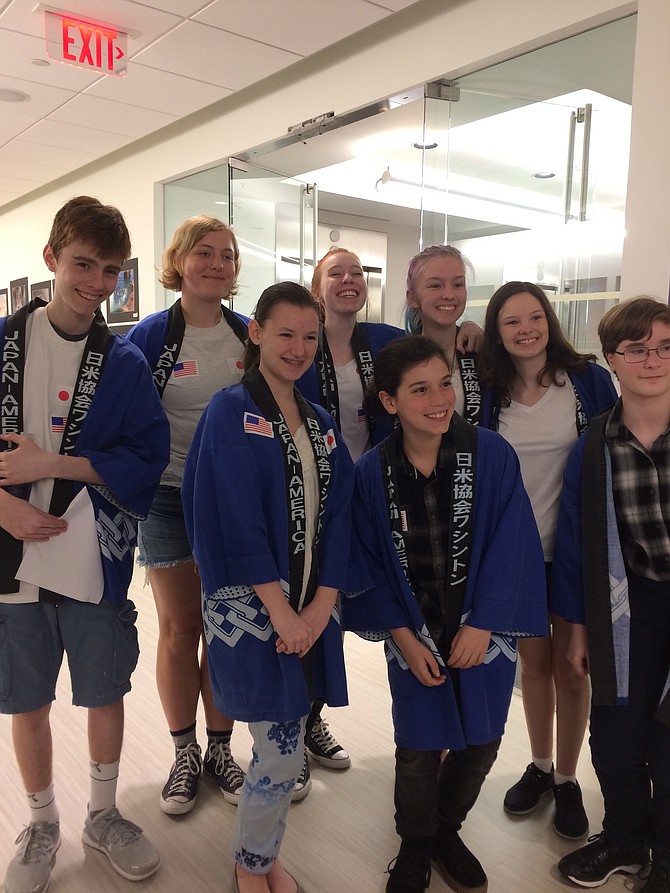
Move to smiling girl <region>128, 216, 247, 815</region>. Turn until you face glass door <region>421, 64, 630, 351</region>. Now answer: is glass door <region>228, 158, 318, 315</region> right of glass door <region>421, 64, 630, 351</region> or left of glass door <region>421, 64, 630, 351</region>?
left

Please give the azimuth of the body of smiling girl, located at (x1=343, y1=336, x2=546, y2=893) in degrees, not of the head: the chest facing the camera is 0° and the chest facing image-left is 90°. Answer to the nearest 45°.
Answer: approximately 0°

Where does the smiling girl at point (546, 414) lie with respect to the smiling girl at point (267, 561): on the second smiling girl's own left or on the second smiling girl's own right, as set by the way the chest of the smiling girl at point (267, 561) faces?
on the second smiling girl's own left

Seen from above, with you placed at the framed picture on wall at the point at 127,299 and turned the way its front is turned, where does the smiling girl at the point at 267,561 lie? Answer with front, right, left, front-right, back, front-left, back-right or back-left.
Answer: front-left

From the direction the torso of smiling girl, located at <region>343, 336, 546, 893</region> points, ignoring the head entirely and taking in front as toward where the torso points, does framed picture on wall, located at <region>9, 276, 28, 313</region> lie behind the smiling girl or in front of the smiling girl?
behind

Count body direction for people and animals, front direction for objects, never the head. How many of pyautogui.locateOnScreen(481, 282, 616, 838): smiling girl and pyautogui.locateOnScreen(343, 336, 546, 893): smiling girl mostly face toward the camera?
2

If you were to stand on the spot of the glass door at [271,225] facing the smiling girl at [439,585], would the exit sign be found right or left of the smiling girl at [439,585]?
right

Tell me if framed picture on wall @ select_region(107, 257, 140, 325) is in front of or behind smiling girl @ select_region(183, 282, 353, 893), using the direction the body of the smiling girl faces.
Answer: behind

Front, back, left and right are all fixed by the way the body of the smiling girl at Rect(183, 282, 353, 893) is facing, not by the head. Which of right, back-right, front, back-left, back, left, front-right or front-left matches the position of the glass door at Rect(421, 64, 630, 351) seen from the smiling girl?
left

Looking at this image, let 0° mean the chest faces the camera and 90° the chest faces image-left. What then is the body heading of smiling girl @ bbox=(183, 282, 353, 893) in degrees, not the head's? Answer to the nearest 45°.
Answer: approximately 315°

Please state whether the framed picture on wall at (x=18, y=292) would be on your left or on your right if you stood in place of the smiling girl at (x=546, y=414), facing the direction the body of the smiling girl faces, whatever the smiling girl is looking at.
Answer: on your right
